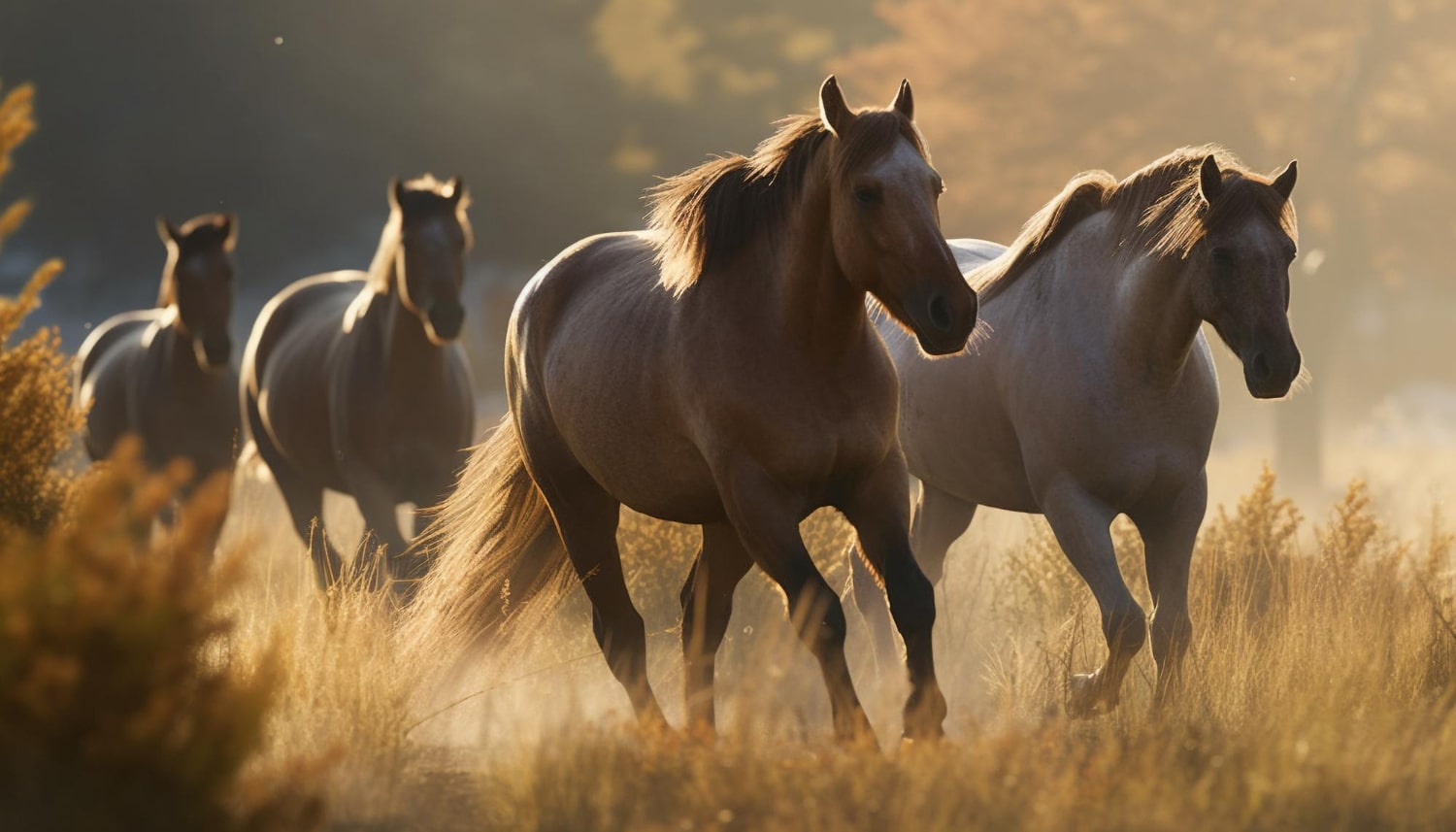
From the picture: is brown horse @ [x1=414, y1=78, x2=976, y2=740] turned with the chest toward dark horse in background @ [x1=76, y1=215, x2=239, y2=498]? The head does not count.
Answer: no

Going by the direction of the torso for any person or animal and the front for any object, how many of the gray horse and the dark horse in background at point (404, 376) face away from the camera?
0

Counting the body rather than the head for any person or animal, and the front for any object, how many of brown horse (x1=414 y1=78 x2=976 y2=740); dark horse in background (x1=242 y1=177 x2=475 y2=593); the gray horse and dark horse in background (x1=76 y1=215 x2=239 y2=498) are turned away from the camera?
0

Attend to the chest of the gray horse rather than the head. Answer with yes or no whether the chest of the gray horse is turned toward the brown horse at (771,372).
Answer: no

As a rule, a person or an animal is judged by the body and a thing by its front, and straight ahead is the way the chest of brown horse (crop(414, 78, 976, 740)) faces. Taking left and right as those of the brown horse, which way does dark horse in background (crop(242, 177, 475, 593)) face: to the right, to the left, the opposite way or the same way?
the same way

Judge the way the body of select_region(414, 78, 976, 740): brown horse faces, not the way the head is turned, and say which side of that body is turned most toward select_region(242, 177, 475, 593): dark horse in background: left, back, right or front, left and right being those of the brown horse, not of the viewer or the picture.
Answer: back

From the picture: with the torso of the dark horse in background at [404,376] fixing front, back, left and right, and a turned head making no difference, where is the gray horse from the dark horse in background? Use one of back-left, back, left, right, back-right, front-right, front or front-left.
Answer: front

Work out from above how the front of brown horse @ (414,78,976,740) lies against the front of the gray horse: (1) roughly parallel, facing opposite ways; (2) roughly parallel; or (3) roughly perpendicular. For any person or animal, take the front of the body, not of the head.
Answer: roughly parallel

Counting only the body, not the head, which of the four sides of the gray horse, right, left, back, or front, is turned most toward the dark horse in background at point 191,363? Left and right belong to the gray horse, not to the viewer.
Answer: back

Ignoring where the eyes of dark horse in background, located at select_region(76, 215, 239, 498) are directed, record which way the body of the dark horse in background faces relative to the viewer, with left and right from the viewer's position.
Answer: facing the viewer and to the right of the viewer

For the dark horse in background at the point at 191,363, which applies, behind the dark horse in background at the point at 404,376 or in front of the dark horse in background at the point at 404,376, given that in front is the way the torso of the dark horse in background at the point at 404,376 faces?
behind

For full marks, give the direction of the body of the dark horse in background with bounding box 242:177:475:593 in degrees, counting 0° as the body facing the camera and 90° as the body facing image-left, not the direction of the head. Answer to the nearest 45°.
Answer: approximately 315°
